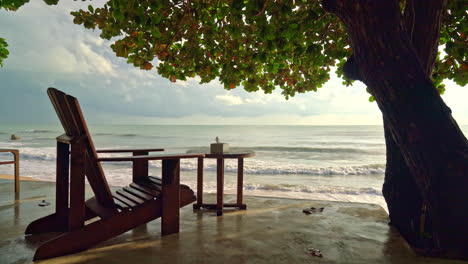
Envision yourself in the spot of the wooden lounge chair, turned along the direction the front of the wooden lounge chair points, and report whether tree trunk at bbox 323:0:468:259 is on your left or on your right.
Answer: on your right

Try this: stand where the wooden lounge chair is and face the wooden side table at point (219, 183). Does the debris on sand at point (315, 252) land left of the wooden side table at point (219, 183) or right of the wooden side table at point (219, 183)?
right

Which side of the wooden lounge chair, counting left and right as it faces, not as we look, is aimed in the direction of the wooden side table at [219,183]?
front

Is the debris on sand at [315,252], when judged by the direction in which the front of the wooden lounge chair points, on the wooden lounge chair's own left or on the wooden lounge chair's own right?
on the wooden lounge chair's own right

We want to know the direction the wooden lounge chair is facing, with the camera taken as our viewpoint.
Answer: facing away from the viewer and to the right of the viewer

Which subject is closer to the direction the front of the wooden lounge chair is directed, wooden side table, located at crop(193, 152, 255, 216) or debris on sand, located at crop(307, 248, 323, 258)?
the wooden side table

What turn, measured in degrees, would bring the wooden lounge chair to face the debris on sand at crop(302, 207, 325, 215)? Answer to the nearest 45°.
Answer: approximately 45° to its right
